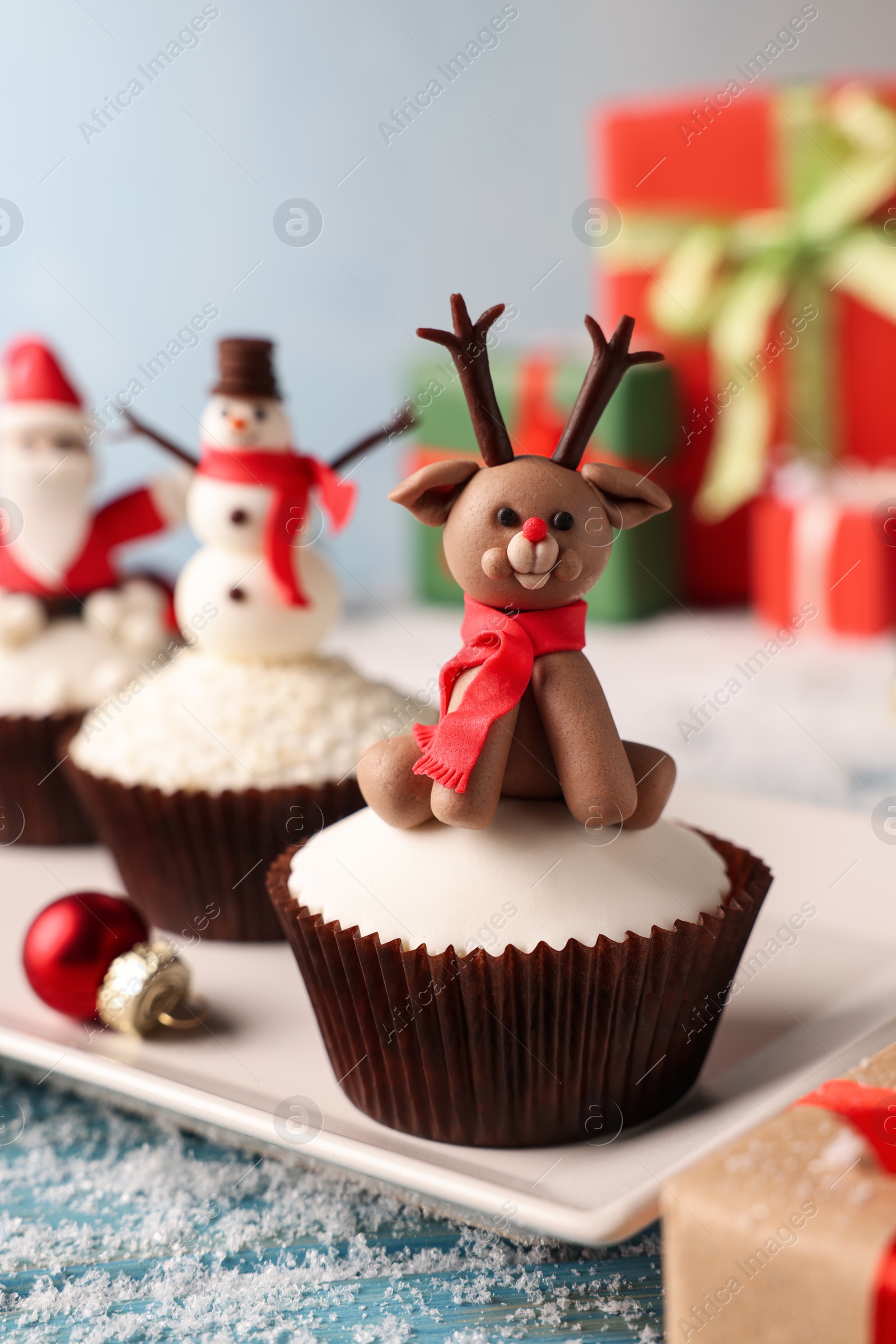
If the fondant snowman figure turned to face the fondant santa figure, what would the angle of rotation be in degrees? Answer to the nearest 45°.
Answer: approximately 135° to its right

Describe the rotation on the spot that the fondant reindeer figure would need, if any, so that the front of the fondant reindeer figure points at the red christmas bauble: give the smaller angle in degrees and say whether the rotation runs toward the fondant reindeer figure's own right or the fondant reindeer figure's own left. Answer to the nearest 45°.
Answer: approximately 90° to the fondant reindeer figure's own right

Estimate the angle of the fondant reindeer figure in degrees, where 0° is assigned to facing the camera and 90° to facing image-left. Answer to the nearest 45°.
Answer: approximately 0°

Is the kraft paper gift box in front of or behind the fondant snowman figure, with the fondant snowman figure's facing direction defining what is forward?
in front

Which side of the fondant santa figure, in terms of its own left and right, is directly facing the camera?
front

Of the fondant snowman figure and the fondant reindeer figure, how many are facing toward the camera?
2

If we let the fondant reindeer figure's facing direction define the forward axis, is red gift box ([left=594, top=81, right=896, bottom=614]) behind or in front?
behind

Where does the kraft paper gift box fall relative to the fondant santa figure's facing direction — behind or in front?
in front

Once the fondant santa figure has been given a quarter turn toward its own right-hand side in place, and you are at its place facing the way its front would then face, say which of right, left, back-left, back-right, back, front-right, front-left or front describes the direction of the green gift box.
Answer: back-right

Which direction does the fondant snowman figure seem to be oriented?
toward the camera

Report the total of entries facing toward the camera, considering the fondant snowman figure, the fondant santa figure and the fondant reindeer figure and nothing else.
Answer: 3

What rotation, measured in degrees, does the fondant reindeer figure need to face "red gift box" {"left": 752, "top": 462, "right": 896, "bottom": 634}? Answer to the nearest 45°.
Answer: approximately 180°
